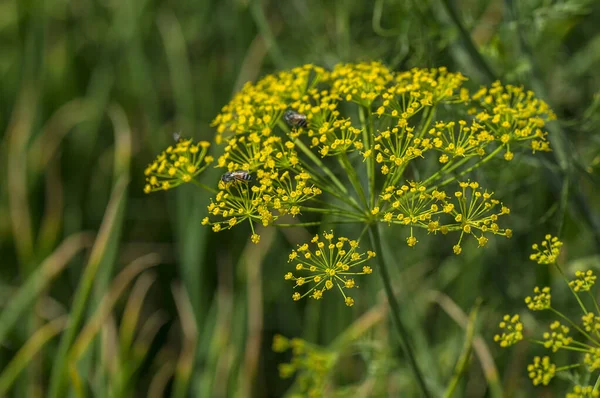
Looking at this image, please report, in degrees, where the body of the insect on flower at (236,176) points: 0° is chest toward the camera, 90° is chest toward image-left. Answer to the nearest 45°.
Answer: approximately 90°
